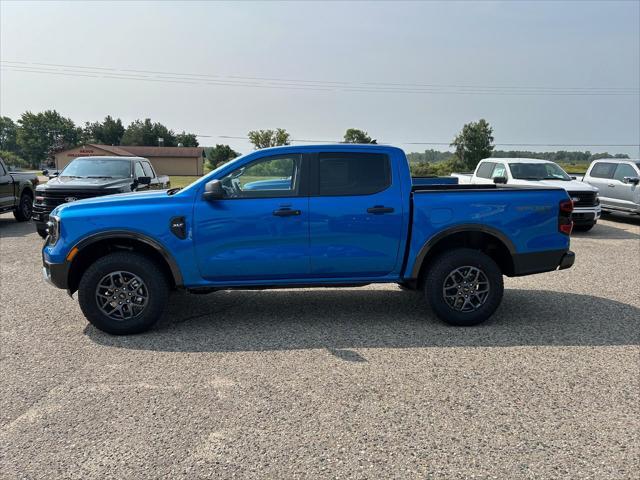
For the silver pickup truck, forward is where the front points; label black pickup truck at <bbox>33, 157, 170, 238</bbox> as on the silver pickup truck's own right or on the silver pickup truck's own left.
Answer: on the silver pickup truck's own right

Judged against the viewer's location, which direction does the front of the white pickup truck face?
facing the viewer and to the right of the viewer

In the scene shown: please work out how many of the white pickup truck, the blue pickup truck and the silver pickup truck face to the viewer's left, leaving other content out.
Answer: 1

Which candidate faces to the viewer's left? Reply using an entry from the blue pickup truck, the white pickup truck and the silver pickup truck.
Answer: the blue pickup truck

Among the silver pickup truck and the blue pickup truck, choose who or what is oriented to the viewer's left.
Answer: the blue pickup truck

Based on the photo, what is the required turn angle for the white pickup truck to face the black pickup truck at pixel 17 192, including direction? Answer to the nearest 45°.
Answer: approximately 135° to its right

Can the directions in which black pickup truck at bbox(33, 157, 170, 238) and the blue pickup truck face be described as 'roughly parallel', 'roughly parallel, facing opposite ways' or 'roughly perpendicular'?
roughly perpendicular

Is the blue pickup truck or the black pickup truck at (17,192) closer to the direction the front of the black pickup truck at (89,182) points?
the blue pickup truck

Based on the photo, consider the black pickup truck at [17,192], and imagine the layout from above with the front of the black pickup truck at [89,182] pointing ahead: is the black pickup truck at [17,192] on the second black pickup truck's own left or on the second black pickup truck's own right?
on the second black pickup truck's own right

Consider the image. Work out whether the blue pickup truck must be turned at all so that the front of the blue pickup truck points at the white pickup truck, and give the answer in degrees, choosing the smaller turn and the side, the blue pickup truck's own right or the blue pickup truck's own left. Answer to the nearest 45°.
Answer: approximately 135° to the blue pickup truck's own right

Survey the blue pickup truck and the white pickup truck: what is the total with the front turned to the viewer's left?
1

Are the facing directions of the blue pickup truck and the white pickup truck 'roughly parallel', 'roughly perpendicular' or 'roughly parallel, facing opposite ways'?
roughly perpendicular

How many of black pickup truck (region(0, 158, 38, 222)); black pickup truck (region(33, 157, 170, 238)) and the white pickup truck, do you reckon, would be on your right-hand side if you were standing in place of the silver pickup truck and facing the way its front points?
3

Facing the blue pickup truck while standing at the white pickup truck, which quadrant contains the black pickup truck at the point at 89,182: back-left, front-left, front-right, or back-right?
front-right

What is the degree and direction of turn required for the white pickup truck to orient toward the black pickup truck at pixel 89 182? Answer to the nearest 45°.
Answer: approximately 90° to its right

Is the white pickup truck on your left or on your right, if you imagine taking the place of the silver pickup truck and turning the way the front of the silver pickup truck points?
on your right

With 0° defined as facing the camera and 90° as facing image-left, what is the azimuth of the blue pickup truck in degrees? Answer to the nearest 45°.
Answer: approximately 90°
